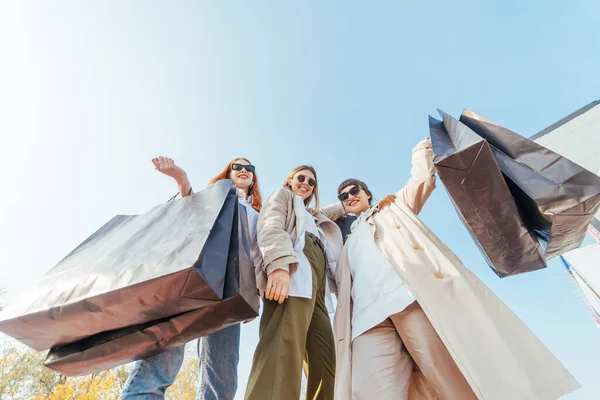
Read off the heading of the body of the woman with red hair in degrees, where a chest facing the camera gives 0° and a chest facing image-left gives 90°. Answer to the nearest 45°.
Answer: approximately 0°

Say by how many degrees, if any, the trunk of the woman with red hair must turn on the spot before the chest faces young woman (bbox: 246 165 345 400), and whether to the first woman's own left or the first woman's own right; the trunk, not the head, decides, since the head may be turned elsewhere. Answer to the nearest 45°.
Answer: approximately 45° to the first woman's own left

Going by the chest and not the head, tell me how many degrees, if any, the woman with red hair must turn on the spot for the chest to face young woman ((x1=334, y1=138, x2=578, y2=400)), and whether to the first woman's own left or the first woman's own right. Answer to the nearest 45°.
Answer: approximately 45° to the first woman's own left
